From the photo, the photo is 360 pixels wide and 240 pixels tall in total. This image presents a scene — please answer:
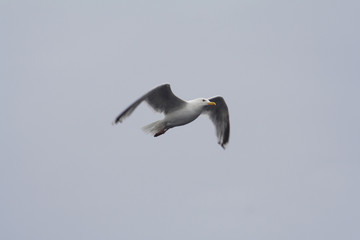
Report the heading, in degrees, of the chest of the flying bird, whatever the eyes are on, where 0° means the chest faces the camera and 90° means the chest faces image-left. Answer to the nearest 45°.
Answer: approximately 315°
